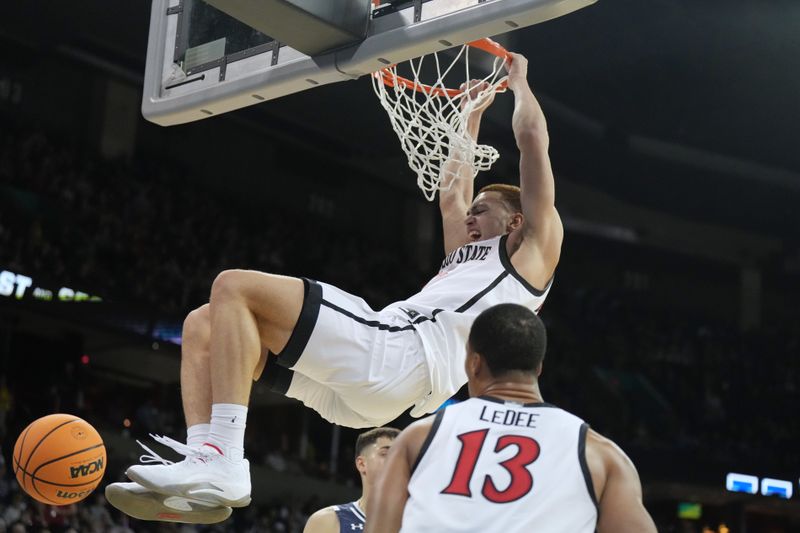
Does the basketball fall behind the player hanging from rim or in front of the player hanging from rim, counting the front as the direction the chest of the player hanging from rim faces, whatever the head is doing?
in front

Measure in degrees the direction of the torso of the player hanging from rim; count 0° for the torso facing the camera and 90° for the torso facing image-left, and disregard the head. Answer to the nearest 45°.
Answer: approximately 90°

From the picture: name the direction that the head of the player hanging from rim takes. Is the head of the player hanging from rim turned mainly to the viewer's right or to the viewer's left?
to the viewer's left
